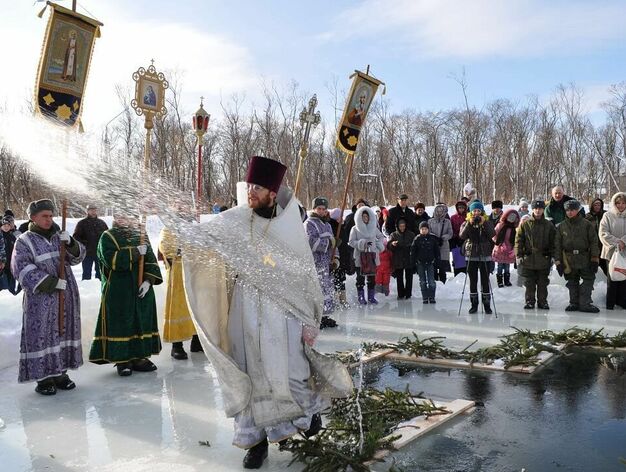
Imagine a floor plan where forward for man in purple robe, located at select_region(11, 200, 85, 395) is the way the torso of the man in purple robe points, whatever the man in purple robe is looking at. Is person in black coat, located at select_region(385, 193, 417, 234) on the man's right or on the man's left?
on the man's left

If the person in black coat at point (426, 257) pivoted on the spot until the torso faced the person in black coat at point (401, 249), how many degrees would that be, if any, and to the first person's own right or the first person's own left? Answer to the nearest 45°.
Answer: approximately 135° to the first person's own right

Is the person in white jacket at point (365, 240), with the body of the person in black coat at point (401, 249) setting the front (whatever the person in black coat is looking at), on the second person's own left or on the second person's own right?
on the second person's own right

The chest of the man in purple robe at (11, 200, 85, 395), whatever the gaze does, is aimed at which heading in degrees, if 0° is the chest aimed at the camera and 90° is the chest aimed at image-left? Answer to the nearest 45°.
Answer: approximately 315°

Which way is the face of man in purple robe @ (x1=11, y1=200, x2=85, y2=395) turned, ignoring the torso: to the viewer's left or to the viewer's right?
to the viewer's right

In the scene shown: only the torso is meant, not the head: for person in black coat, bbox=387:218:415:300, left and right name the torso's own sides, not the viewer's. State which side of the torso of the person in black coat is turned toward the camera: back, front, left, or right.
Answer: front

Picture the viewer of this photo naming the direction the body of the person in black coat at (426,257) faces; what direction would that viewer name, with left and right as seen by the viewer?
facing the viewer

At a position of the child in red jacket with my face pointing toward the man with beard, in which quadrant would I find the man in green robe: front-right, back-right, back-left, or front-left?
front-right

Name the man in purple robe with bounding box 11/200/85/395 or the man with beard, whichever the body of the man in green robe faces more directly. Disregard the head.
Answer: the man with beard

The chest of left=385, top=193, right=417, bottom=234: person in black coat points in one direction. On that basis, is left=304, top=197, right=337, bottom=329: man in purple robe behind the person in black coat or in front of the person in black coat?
in front

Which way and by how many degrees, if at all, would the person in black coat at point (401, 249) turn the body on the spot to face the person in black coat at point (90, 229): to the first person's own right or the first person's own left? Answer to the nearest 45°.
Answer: approximately 90° to the first person's own right

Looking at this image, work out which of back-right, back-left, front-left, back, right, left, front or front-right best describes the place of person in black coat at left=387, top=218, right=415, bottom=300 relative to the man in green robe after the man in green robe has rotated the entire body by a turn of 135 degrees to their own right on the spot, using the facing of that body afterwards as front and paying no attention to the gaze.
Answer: back-right
